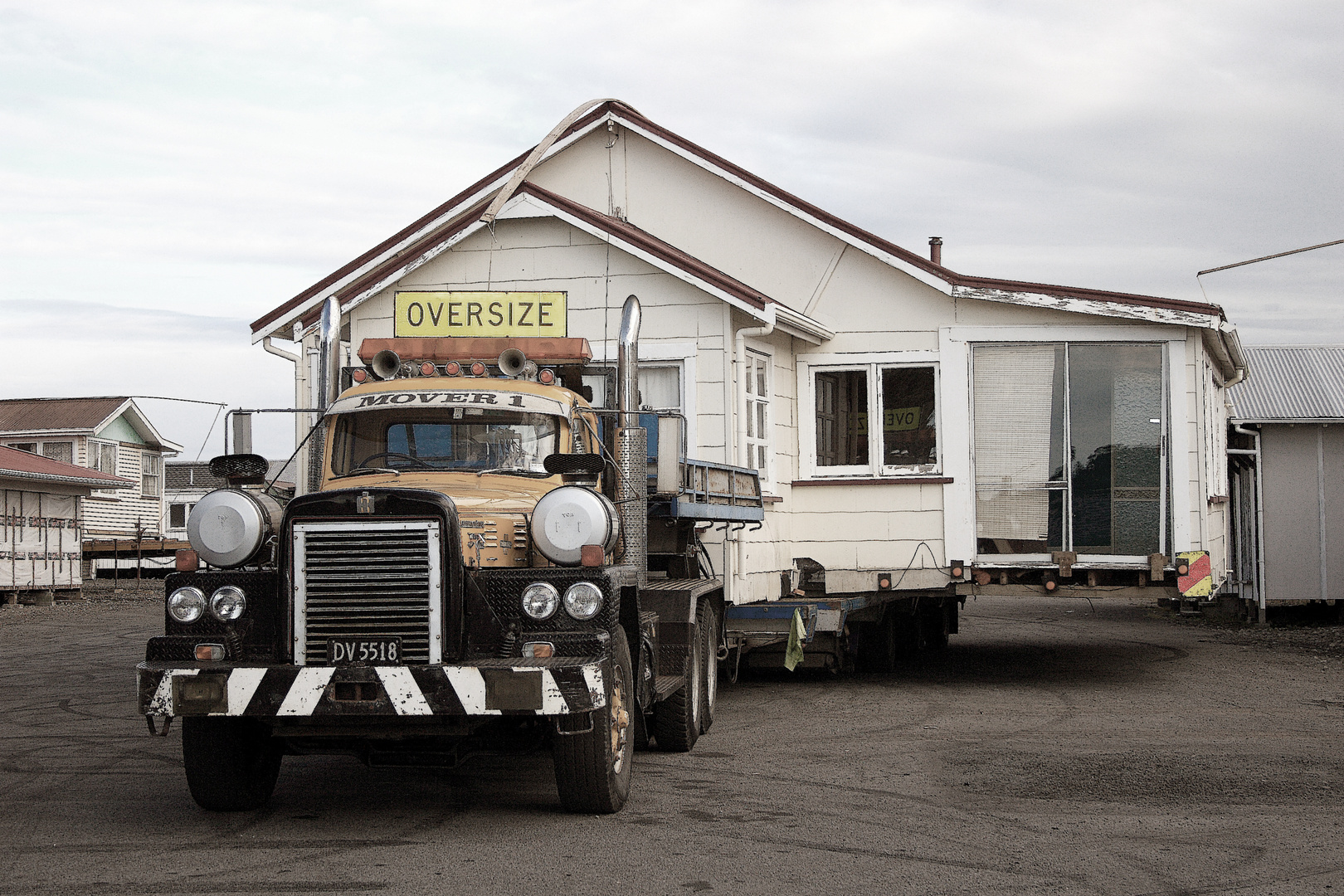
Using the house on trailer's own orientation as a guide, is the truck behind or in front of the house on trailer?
in front

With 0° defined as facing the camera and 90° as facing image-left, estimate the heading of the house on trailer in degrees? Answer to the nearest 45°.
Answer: approximately 0°

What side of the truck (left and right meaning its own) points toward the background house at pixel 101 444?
back

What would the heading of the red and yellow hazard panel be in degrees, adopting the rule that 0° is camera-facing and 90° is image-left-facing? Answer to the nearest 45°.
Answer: approximately 0°

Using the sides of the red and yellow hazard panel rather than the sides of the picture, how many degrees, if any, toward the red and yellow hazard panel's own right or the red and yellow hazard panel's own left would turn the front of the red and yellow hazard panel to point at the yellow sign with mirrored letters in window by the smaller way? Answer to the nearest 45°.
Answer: approximately 90° to the red and yellow hazard panel's own right

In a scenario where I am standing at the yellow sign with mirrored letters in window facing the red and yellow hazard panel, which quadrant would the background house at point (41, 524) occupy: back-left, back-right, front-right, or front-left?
back-left
